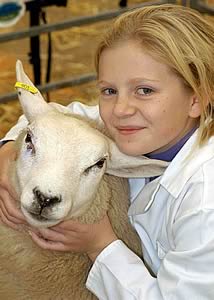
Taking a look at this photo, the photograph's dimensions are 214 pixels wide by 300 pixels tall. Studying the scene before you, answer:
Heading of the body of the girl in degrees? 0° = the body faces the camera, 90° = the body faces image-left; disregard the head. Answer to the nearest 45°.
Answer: approximately 45°

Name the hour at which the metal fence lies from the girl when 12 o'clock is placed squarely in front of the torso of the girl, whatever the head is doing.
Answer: The metal fence is roughly at 4 o'clock from the girl.
